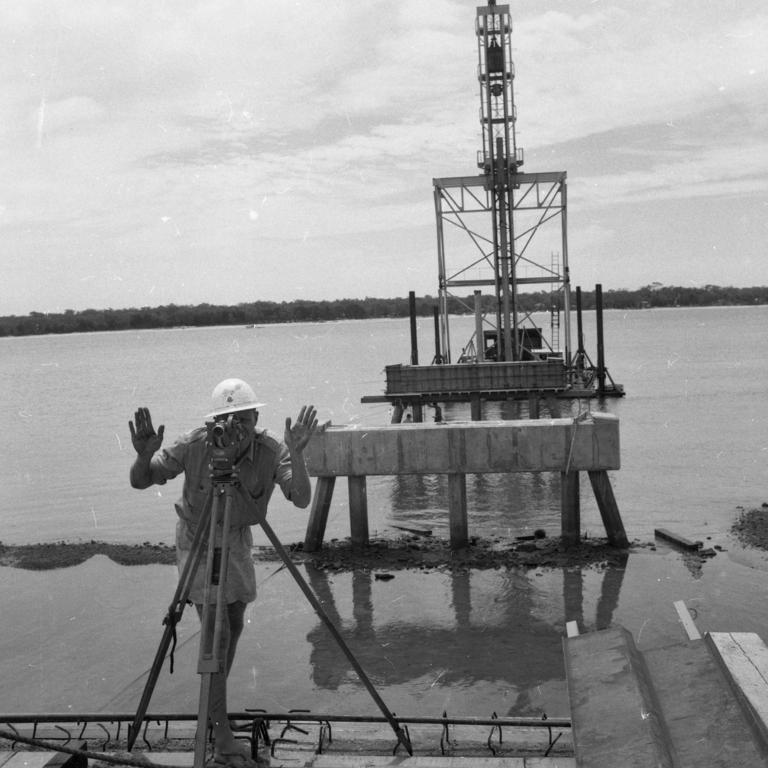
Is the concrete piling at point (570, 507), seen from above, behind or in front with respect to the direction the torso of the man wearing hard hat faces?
behind

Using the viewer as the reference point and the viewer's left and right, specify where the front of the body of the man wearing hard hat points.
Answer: facing the viewer

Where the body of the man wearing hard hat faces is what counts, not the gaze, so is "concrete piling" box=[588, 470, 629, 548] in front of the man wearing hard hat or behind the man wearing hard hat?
behind

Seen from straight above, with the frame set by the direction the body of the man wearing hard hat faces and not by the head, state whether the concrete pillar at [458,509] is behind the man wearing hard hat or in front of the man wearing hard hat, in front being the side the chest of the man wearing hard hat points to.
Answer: behind

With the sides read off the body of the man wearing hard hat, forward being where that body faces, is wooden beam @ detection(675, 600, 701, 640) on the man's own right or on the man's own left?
on the man's own left

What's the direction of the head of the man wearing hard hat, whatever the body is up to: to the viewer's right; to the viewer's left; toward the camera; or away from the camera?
toward the camera

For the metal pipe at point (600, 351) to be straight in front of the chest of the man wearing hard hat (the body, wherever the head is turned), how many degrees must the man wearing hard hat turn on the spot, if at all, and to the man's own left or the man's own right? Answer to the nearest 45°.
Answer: approximately 135° to the man's own left

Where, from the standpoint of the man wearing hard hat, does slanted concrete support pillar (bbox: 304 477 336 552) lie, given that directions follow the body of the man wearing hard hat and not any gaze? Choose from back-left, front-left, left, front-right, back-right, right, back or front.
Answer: back
